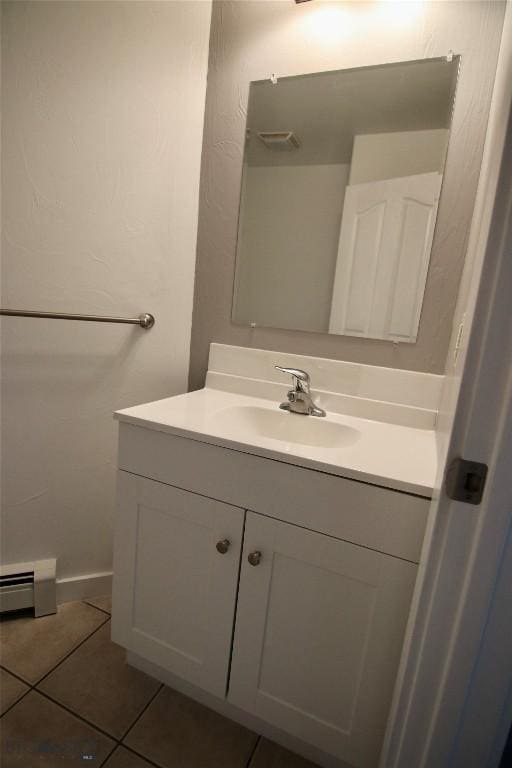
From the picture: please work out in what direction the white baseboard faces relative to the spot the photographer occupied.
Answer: facing the viewer and to the right of the viewer

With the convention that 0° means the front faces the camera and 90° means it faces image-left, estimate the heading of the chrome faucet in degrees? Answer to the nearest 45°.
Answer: approximately 45°

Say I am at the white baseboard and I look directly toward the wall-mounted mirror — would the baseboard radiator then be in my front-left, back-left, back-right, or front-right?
back-right

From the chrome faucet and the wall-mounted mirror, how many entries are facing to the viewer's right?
0

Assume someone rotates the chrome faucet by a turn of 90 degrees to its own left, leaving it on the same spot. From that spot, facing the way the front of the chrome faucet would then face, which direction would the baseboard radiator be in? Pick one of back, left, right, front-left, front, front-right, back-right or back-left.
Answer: back-right

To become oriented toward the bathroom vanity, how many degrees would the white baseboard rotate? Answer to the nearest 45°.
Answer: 0° — it already faces it

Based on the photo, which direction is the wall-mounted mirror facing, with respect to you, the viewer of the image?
facing the viewer and to the left of the viewer
